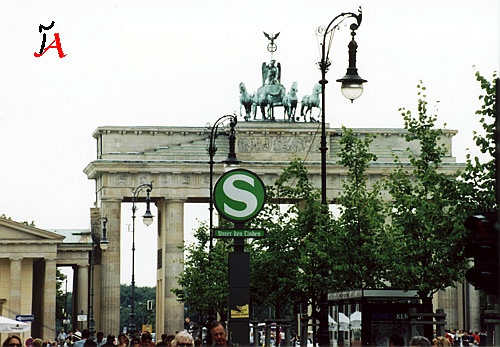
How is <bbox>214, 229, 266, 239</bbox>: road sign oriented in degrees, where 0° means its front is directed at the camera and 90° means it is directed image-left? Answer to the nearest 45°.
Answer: approximately 0°

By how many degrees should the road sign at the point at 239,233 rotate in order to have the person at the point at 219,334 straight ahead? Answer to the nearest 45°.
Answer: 0° — it already faces them

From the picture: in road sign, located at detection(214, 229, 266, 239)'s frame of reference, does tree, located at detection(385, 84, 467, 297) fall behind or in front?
behind

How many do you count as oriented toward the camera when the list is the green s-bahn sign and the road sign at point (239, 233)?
2

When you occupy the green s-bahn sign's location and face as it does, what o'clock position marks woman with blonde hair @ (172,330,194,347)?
The woman with blonde hair is roughly at 12 o'clock from the green s-bahn sign.

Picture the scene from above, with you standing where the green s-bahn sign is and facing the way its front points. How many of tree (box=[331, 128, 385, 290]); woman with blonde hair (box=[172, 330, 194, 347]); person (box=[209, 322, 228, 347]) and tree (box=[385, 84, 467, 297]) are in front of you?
2

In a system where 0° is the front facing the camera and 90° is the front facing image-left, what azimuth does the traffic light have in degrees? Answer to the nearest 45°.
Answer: approximately 45°

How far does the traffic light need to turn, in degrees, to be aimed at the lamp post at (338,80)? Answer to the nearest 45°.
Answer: approximately 135° to its right

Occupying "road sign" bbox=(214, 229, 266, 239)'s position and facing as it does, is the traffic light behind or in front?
in front

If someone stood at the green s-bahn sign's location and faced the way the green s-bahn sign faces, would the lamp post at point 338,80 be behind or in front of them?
behind
